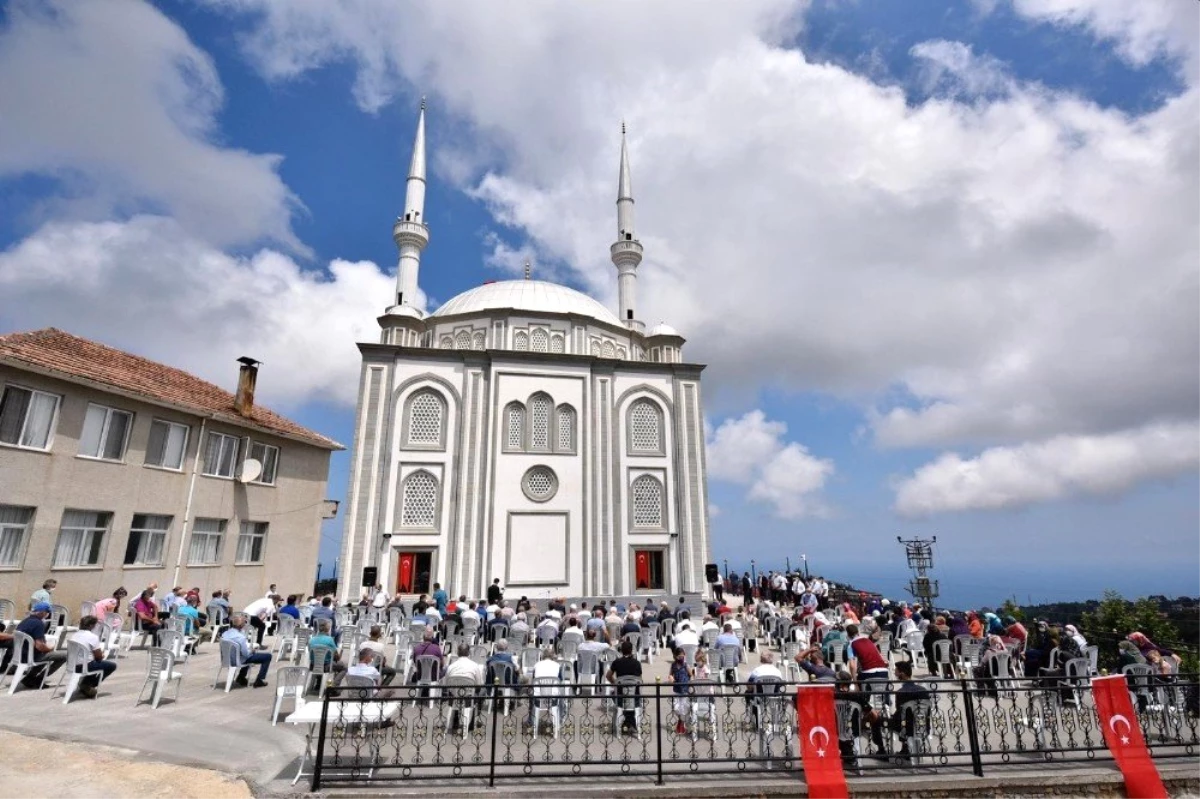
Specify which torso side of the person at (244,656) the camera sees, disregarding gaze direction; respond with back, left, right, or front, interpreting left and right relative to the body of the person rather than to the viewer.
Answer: right

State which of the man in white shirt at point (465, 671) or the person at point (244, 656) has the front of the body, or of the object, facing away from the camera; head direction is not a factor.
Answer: the man in white shirt

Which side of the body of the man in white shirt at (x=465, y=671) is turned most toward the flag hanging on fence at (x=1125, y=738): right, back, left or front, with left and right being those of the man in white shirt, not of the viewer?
right

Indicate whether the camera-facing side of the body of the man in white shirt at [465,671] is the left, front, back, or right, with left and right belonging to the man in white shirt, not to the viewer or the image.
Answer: back
